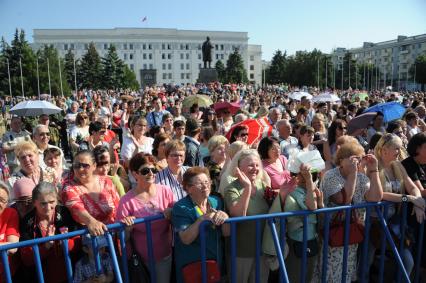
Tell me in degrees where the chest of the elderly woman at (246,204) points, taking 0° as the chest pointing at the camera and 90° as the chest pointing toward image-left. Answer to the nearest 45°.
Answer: approximately 315°

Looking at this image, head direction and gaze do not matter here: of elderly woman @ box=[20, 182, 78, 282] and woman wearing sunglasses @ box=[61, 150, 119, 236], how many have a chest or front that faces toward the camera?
2

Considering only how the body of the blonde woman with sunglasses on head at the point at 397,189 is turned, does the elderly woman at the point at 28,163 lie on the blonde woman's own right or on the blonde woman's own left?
on the blonde woman's own right

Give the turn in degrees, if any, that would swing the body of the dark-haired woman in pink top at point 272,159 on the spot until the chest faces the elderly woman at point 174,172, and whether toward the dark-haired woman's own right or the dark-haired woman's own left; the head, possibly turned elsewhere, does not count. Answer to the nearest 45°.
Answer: approximately 90° to the dark-haired woman's own right

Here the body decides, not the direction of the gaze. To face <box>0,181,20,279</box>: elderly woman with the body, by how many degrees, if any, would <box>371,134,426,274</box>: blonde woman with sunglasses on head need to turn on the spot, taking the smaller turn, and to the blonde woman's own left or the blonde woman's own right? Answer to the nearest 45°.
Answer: approximately 90° to the blonde woman's own right

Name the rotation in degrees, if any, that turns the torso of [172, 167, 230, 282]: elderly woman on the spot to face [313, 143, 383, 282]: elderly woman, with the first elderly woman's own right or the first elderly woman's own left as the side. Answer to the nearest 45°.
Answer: approximately 45° to the first elderly woman's own left

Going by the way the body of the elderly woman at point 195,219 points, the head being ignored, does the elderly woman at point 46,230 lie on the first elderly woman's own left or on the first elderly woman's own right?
on the first elderly woman's own right

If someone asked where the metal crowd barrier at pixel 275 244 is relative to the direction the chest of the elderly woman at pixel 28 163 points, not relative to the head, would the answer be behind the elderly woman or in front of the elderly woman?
in front

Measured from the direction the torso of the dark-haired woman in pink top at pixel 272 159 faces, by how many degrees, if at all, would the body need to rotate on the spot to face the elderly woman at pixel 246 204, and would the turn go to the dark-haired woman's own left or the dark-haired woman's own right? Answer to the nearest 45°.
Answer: approximately 45° to the dark-haired woman's own right
